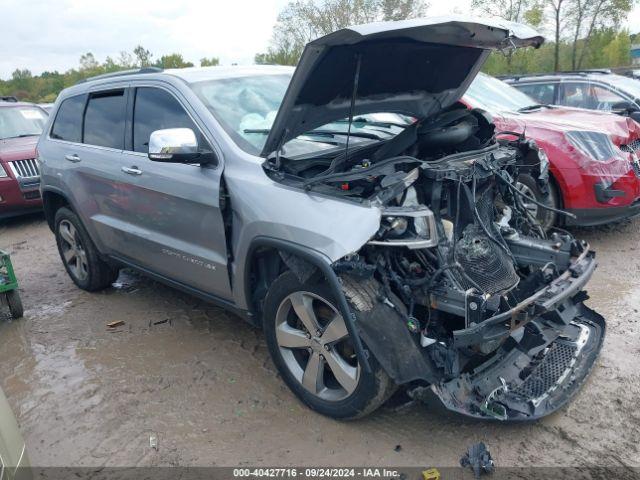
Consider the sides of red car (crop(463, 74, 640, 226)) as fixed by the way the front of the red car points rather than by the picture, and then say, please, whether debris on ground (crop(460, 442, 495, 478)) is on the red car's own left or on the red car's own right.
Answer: on the red car's own right

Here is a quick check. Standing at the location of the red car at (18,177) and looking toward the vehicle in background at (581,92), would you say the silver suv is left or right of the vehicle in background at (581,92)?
right

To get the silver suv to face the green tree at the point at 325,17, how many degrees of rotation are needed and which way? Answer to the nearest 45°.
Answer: approximately 135° to its left

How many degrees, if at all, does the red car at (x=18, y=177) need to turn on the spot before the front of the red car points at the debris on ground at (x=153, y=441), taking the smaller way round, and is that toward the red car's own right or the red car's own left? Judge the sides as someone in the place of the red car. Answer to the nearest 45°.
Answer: approximately 45° to the red car's own right

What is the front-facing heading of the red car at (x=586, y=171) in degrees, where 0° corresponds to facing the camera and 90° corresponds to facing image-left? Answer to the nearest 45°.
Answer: approximately 315°

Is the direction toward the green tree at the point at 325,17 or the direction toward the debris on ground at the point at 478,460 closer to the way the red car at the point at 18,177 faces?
the debris on ground

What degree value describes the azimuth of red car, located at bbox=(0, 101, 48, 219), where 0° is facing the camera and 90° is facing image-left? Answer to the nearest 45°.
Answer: approximately 315°

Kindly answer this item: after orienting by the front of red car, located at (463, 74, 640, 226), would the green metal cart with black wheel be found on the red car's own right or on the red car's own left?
on the red car's own right

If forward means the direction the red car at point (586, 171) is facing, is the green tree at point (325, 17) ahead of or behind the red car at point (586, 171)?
behind
